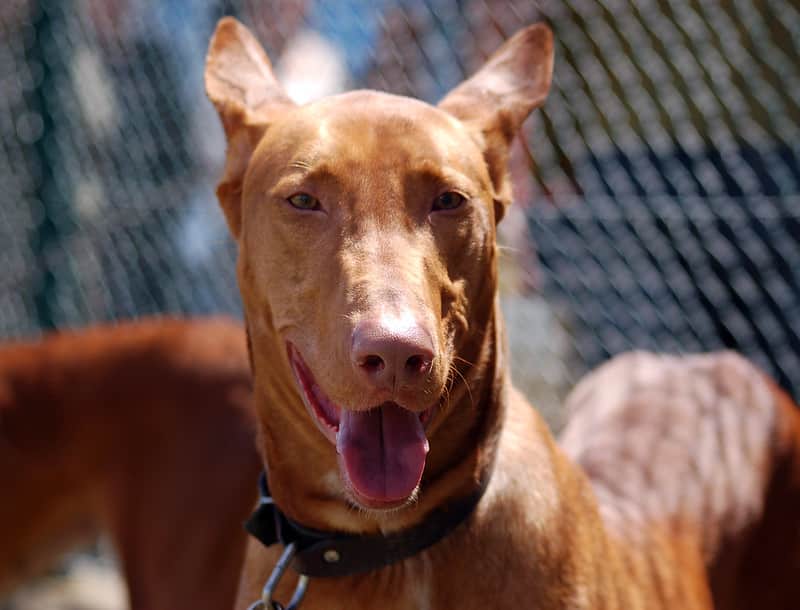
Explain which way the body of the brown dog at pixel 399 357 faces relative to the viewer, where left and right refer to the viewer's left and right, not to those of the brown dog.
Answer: facing the viewer and to the left of the viewer

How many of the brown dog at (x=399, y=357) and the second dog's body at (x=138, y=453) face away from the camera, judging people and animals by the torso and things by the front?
0

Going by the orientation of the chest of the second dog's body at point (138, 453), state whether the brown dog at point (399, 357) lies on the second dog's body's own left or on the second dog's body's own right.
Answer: on the second dog's body's own left

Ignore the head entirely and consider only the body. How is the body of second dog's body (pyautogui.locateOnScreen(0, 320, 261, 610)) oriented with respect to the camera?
to the viewer's left

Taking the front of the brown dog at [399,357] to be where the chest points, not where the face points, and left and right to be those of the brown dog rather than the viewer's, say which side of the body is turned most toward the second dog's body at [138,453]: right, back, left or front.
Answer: right
